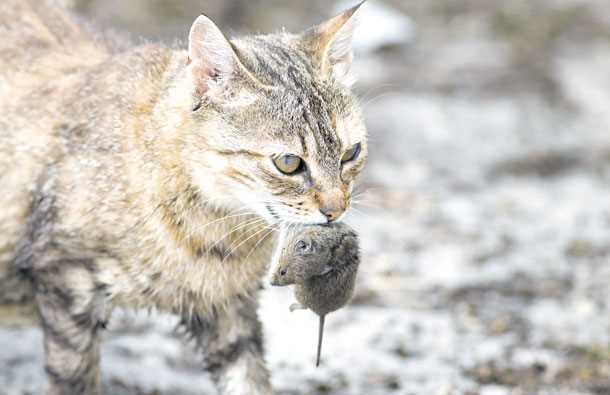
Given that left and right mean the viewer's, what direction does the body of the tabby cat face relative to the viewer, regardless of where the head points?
facing the viewer and to the right of the viewer
